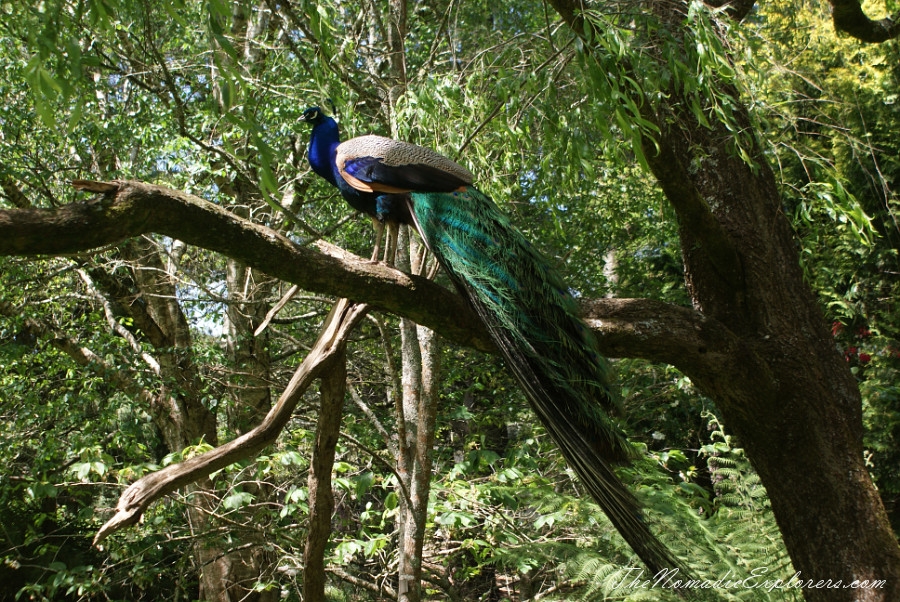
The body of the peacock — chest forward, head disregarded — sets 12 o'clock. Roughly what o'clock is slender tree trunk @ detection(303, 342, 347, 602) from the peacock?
The slender tree trunk is roughly at 12 o'clock from the peacock.

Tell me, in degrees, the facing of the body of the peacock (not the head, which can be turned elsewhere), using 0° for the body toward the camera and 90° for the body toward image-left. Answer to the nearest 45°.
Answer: approximately 90°

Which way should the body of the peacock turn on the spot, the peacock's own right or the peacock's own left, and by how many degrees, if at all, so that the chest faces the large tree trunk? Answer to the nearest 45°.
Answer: approximately 180°

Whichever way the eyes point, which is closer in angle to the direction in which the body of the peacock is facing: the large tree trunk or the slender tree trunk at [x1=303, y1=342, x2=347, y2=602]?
the slender tree trunk
